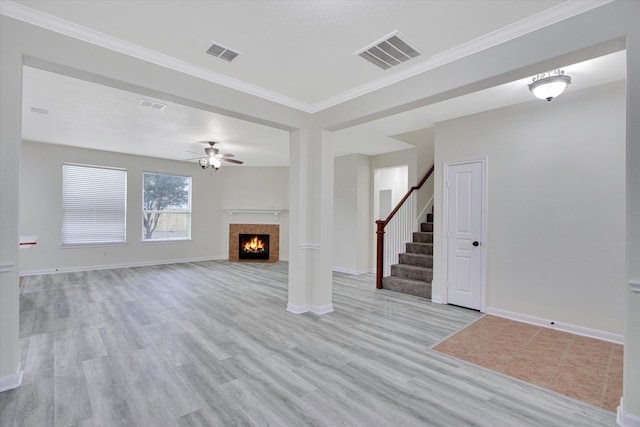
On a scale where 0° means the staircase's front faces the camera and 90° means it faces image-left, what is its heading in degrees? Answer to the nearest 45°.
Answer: approximately 45°

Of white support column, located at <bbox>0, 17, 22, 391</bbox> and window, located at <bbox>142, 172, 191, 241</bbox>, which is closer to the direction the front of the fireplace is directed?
the white support column

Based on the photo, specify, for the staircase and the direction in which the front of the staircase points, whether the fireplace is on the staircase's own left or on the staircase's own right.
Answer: on the staircase's own right

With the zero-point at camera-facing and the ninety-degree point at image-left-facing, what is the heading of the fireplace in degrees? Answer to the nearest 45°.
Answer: approximately 0°

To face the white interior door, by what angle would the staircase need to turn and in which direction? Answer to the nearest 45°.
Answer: approximately 90° to its left
